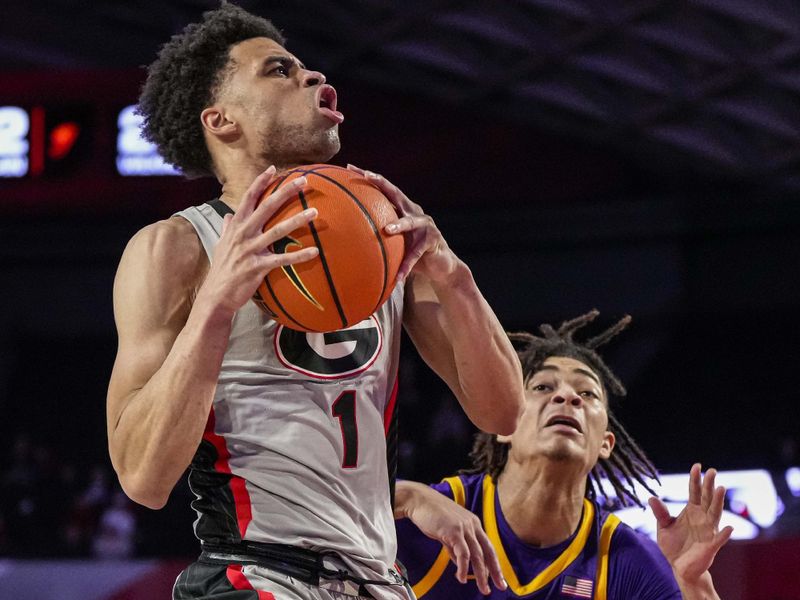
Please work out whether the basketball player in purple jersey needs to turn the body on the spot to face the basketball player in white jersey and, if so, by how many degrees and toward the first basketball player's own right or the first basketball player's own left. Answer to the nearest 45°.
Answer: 0° — they already face them

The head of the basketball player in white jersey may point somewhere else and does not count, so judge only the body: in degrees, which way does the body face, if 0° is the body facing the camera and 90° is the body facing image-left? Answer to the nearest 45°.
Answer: approximately 315°

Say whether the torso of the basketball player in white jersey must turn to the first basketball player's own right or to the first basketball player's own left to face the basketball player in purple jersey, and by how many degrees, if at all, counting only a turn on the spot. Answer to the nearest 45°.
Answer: approximately 90° to the first basketball player's own left

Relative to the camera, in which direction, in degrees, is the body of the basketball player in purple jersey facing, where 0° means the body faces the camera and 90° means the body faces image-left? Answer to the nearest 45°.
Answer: approximately 0°

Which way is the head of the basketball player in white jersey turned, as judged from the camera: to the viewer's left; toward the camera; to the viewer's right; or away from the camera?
to the viewer's right
